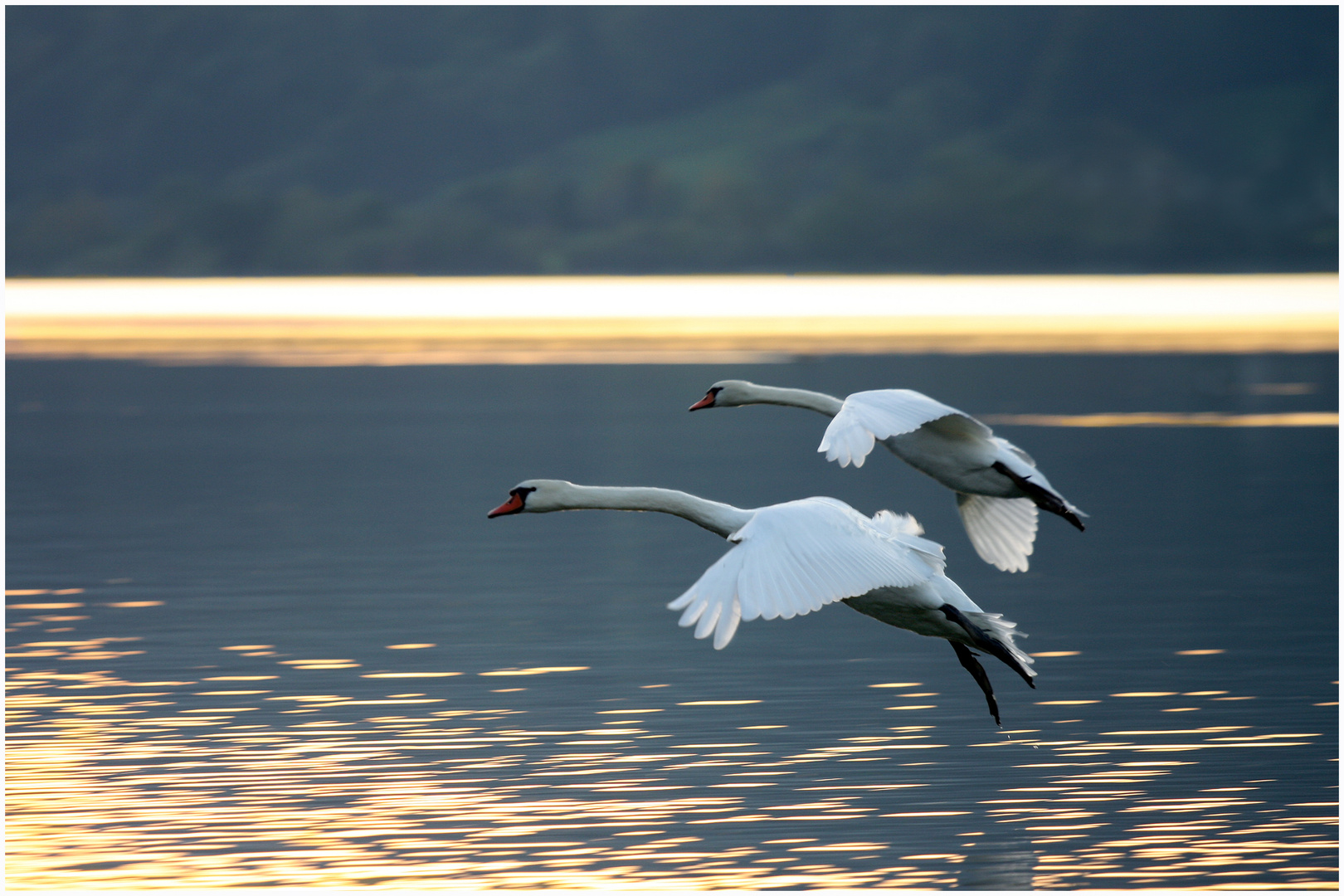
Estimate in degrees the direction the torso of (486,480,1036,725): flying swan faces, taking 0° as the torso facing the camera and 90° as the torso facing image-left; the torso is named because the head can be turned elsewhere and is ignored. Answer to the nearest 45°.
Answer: approximately 90°

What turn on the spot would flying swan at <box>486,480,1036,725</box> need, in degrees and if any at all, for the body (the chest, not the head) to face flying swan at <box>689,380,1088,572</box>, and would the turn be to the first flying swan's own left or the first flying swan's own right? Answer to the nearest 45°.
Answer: approximately 135° to the first flying swan's own right
